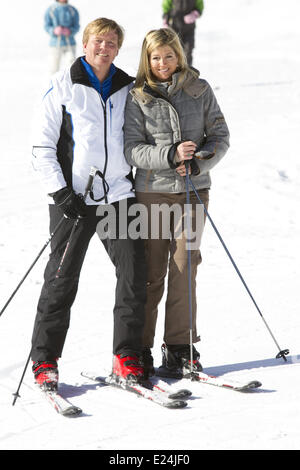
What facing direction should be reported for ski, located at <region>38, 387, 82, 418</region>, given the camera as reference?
facing the viewer and to the right of the viewer

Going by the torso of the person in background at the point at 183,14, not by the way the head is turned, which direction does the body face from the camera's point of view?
toward the camera

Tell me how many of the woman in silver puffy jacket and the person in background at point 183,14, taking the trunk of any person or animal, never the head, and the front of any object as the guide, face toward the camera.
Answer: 2

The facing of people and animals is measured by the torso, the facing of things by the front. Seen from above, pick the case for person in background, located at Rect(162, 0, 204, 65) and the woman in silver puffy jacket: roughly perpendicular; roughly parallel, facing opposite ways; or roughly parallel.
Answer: roughly parallel

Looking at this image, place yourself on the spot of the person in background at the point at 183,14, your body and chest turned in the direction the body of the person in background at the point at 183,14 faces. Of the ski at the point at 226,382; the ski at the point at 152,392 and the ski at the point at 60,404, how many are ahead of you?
3

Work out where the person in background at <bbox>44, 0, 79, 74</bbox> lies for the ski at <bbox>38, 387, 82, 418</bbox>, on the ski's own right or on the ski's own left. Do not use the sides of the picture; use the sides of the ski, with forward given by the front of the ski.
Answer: on the ski's own left

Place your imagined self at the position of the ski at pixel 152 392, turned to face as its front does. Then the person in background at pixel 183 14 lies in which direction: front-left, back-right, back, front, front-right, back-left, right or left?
back-left
